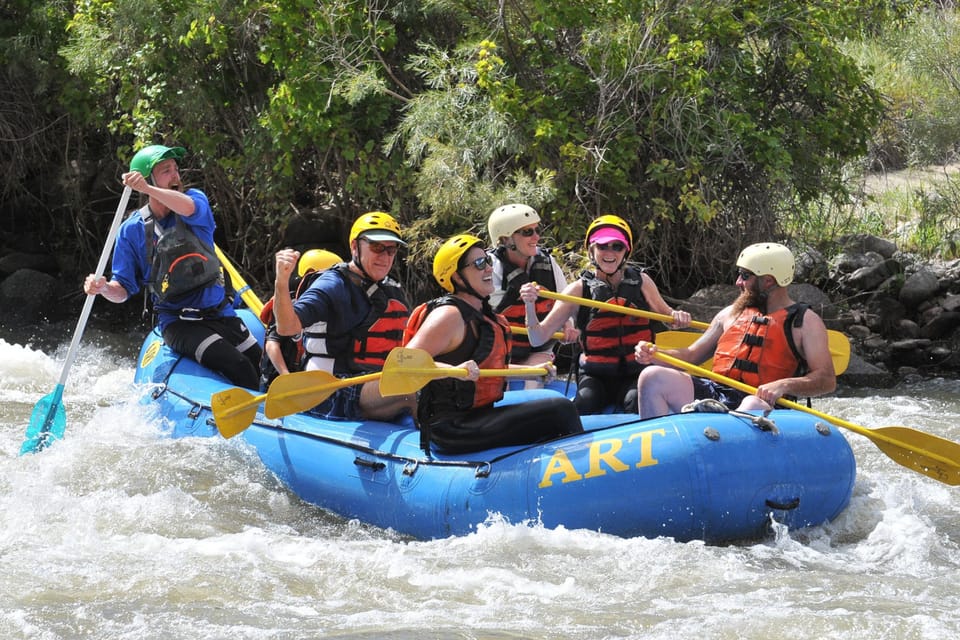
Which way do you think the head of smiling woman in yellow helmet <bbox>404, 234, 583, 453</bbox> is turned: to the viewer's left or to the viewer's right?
to the viewer's right

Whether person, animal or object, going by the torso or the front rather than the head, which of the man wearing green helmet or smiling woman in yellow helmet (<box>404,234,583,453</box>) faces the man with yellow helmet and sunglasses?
the man wearing green helmet

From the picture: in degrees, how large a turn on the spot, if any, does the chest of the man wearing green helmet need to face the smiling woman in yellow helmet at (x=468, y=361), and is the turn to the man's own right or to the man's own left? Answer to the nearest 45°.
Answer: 0° — they already face them

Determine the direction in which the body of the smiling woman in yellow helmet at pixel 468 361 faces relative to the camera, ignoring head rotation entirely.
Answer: to the viewer's right

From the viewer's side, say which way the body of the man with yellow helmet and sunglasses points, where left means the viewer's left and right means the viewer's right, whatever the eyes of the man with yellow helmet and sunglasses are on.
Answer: facing the viewer and to the right of the viewer

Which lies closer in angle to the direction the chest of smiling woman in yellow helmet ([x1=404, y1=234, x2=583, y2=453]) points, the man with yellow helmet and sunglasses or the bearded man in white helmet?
the bearded man in white helmet

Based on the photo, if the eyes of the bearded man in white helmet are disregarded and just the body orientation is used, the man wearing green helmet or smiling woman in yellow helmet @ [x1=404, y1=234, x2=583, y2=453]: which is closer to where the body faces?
the smiling woman in yellow helmet

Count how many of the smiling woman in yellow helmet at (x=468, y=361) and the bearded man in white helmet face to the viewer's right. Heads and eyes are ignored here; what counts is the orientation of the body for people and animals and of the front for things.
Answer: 1

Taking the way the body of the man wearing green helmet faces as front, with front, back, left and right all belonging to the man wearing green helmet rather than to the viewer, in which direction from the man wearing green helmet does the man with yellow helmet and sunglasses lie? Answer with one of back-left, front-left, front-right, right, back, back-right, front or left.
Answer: front

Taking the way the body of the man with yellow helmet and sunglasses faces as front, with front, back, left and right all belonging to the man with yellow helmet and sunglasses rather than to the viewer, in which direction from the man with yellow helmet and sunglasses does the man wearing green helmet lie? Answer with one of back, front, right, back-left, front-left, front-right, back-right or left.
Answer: back

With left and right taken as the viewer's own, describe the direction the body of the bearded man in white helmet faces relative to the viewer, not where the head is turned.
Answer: facing the viewer and to the left of the viewer

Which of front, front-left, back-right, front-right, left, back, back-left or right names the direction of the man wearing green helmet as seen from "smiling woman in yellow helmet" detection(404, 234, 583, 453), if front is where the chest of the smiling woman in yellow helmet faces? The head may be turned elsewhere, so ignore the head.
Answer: back-left

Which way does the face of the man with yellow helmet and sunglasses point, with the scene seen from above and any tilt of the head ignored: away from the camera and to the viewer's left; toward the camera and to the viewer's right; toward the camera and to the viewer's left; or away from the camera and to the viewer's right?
toward the camera and to the viewer's right

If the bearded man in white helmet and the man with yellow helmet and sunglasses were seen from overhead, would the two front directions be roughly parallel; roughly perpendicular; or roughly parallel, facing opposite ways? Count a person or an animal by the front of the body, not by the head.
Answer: roughly perpendicular
